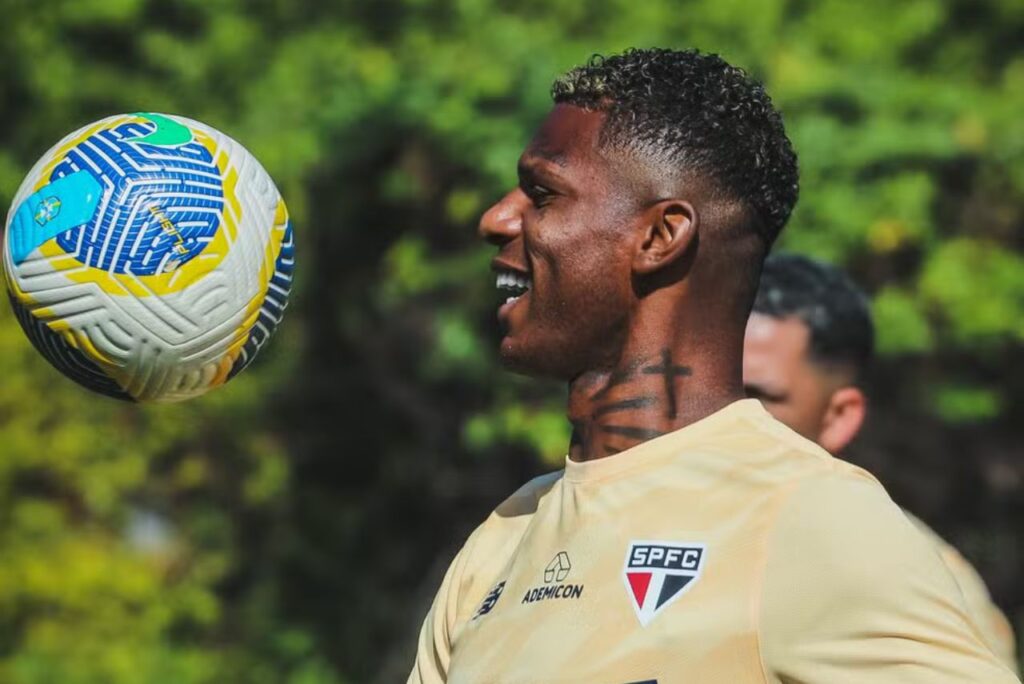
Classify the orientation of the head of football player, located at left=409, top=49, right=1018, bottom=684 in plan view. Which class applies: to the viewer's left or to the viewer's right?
to the viewer's left

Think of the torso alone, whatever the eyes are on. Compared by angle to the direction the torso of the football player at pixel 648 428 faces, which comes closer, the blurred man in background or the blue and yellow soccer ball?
the blue and yellow soccer ball

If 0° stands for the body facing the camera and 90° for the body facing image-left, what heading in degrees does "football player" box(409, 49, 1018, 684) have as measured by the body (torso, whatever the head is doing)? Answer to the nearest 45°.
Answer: approximately 45°

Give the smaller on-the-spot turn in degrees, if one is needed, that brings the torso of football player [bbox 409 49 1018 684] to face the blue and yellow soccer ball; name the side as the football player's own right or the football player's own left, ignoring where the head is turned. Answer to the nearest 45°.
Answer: approximately 45° to the football player's own right

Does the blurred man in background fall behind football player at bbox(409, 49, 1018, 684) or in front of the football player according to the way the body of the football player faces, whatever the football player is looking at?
behind
